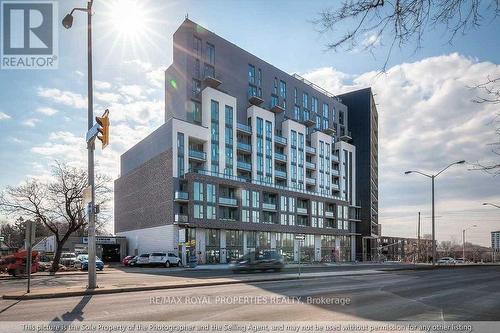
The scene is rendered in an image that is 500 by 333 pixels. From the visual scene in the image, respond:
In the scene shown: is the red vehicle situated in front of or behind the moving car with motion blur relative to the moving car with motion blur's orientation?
in front

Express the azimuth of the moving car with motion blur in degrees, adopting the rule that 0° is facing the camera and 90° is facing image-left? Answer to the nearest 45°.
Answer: approximately 90°
